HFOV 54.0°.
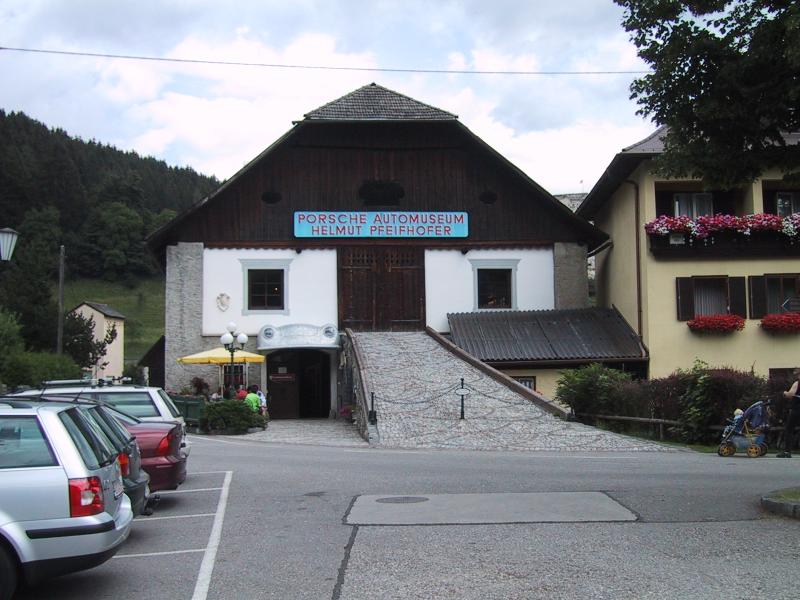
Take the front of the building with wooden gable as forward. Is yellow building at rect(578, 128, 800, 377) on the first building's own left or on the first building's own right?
on the first building's own left

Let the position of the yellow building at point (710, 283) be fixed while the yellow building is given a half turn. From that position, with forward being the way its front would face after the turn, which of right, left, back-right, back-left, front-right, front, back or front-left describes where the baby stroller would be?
back

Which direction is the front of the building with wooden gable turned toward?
toward the camera

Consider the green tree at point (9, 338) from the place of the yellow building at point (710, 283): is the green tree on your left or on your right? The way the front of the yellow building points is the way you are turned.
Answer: on your right

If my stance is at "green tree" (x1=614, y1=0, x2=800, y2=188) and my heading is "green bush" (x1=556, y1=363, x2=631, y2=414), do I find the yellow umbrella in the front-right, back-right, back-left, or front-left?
front-left

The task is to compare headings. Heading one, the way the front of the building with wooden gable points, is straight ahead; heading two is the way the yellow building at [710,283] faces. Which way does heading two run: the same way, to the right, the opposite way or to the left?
the same way

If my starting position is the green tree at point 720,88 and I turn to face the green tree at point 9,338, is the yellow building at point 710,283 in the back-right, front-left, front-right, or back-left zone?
front-right

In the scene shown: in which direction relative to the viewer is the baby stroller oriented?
to the viewer's left

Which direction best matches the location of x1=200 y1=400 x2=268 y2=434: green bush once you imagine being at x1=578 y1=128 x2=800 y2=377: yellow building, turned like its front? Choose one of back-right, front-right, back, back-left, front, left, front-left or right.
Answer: front-right

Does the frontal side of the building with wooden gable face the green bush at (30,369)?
no

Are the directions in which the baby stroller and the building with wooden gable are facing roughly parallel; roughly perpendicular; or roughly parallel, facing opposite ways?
roughly perpendicular

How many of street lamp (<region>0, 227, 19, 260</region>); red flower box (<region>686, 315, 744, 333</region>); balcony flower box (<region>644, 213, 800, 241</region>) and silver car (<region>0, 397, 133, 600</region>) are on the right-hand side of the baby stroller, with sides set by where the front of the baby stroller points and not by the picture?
2

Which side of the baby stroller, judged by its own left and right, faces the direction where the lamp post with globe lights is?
front

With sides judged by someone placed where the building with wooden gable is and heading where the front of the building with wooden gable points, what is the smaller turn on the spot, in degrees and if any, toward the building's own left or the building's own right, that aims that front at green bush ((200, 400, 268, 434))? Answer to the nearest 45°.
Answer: approximately 45° to the building's own right

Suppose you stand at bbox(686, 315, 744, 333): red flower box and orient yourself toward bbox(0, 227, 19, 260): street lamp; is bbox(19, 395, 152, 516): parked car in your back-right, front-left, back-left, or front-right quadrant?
front-left

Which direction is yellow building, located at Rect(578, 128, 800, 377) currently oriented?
toward the camera

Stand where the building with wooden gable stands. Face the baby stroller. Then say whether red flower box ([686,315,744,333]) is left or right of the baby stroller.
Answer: left
